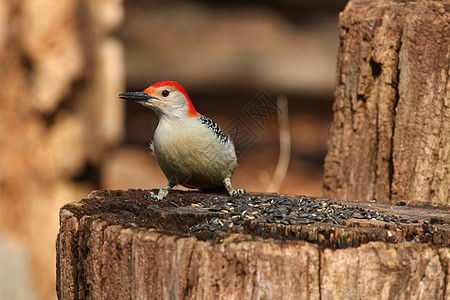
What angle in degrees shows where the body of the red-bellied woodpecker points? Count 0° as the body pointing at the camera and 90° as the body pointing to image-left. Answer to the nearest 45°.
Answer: approximately 45°

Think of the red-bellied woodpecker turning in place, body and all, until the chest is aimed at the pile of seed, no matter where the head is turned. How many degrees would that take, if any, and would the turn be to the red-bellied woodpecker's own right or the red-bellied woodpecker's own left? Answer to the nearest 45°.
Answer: approximately 90° to the red-bellied woodpecker's own left

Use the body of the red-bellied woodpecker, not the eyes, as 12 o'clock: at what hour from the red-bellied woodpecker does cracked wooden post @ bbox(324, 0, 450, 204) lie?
The cracked wooden post is roughly at 7 o'clock from the red-bellied woodpecker.
